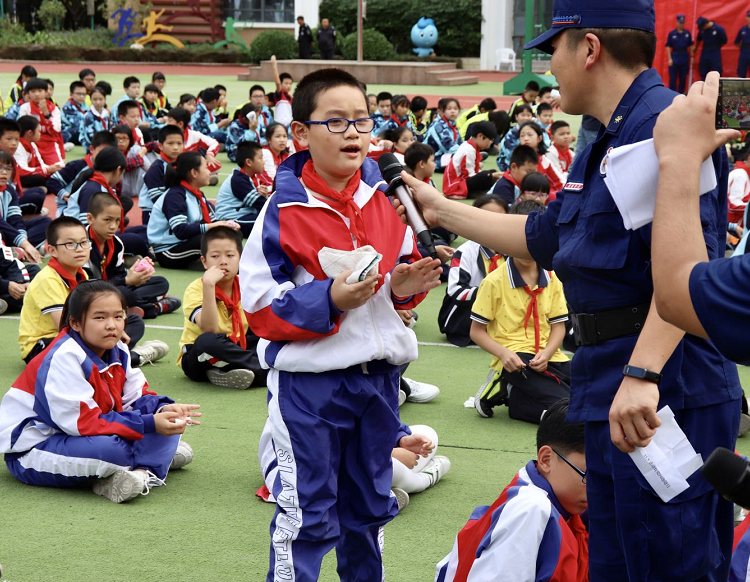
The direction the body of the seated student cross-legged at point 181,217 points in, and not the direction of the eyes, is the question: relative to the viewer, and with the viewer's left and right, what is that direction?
facing to the right of the viewer

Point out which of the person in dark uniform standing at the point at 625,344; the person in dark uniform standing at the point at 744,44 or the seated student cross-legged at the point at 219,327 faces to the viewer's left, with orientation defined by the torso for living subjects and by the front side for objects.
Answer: the person in dark uniform standing at the point at 625,344

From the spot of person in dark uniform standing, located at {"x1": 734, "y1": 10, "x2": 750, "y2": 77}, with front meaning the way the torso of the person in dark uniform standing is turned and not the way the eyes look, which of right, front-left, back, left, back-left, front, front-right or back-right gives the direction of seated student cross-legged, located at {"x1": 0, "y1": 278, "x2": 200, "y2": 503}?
front

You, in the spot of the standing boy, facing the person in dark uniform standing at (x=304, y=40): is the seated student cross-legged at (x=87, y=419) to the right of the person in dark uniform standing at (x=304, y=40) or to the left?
left

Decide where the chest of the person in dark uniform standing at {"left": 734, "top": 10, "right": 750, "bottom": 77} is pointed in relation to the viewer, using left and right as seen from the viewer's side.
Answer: facing the viewer

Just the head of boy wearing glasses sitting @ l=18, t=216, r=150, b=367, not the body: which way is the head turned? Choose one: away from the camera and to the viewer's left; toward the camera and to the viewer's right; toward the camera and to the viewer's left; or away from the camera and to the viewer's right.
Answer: toward the camera and to the viewer's right

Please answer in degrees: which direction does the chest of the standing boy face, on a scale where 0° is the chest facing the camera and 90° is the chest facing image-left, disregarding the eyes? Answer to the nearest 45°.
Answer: approximately 315°

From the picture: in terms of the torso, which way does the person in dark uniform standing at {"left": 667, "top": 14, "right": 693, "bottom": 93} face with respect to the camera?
toward the camera

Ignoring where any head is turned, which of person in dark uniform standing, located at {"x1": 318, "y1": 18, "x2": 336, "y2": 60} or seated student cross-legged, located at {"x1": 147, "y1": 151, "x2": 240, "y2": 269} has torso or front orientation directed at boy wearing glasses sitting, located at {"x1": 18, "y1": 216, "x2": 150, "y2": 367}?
the person in dark uniform standing

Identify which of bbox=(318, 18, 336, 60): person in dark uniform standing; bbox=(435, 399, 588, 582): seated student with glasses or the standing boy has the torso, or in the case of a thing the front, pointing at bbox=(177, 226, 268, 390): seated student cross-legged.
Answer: the person in dark uniform standing

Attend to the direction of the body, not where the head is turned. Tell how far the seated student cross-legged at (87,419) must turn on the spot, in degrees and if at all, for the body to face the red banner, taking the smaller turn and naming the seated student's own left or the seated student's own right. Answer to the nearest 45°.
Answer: approximately 90° to the seated student's own left

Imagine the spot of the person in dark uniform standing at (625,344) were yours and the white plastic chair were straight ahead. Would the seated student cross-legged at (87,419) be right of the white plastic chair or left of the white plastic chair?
left

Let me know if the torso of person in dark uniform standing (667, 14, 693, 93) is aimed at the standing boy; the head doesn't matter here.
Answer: yes
